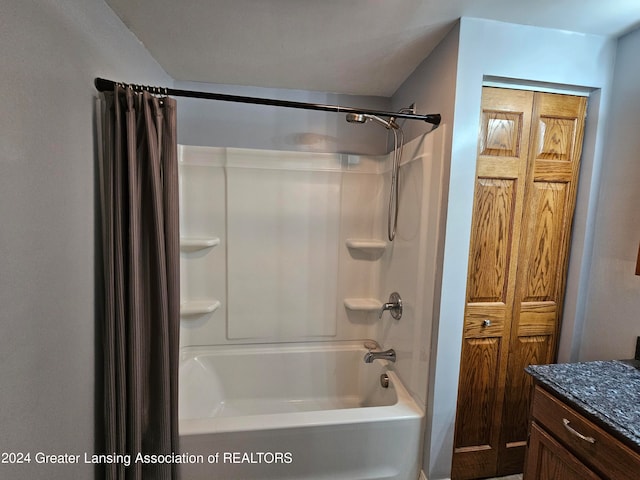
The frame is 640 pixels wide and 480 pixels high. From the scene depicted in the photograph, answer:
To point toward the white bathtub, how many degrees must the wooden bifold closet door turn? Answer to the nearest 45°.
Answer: approximately 45° to its right

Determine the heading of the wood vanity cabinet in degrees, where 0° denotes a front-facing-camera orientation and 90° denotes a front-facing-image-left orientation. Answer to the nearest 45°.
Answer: approximately 45°

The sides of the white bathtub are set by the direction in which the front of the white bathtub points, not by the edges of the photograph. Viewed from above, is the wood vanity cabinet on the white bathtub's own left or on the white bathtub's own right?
on the white bathtub's own left

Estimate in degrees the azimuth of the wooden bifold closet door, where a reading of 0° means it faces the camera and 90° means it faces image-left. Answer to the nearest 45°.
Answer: approximately 0°
